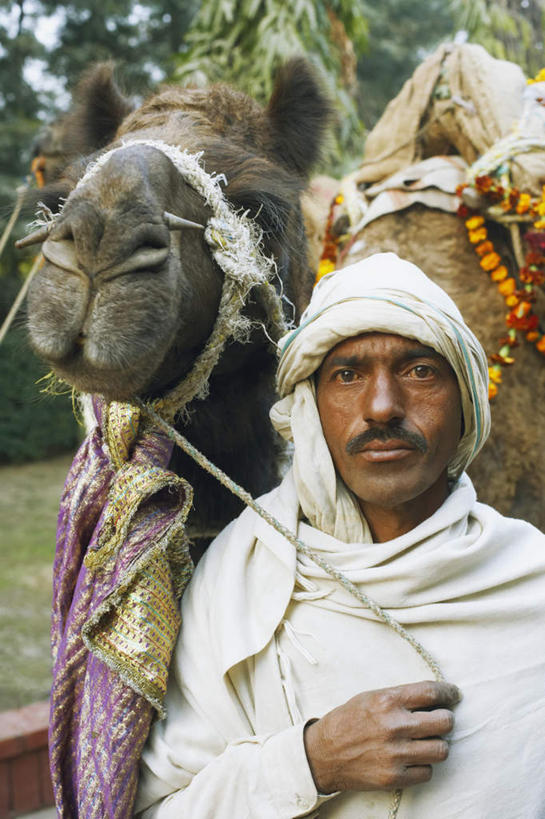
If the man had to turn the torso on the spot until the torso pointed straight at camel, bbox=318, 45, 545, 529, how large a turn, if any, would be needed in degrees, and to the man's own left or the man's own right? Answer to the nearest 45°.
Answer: approximately 180°

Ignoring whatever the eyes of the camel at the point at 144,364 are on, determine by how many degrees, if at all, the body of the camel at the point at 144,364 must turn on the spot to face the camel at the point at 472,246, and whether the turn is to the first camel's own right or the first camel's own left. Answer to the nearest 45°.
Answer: approximately 180°
